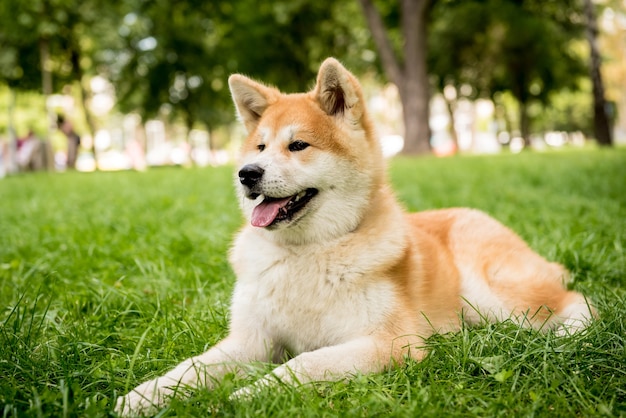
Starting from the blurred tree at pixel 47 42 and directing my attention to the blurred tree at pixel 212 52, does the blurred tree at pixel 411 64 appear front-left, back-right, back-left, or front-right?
front-right

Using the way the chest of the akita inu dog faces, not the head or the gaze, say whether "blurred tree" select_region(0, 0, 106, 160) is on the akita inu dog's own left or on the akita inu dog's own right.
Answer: on the akita inu dog's own right

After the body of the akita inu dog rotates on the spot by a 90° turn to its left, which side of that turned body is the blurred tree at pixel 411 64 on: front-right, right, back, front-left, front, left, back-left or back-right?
back-left

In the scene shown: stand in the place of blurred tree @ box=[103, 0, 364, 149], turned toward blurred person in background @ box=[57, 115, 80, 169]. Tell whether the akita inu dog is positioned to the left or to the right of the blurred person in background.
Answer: left

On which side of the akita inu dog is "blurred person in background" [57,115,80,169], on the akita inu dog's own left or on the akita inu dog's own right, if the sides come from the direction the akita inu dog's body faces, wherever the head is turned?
on the akita inu dog's own right

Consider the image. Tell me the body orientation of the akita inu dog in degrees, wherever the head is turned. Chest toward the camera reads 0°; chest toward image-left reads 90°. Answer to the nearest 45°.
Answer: approximately 45°
